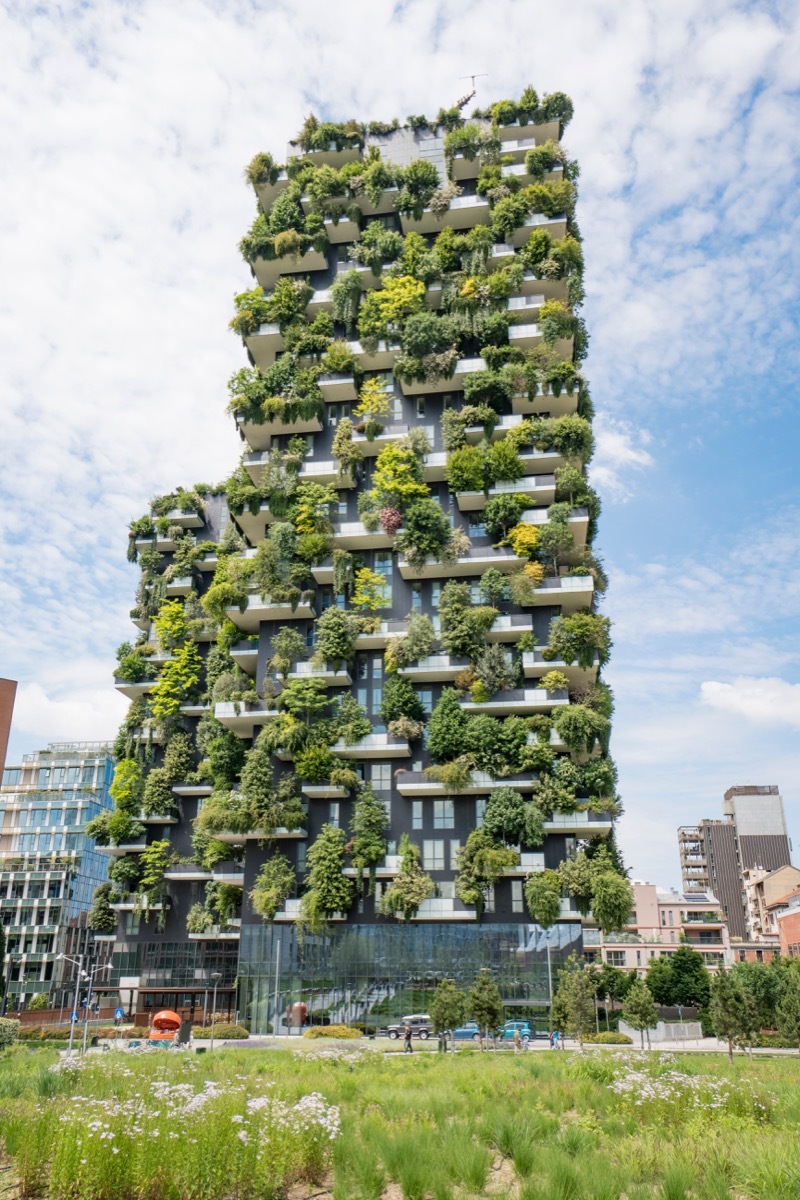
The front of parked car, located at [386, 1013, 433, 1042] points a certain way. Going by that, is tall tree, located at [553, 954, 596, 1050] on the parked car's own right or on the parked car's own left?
on the parked car's own left

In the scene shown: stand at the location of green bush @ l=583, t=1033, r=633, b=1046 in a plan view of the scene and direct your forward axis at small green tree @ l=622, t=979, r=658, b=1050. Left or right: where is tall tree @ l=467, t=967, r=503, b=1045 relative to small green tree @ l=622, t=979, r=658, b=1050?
right

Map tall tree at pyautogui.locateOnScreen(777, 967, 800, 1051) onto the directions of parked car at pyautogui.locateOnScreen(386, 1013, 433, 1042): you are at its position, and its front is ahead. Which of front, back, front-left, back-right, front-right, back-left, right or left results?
back

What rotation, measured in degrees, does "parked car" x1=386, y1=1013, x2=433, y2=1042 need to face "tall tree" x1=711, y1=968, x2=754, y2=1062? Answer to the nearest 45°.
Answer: approximately 135° to its left

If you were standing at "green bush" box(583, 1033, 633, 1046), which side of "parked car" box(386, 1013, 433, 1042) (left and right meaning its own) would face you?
back

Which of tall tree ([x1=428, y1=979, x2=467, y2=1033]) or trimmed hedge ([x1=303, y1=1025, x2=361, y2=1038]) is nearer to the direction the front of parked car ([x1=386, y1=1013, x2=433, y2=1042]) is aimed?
the trimmed hedge

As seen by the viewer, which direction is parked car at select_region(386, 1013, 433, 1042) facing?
to the viewer's left

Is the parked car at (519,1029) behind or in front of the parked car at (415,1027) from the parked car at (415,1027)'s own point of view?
behind

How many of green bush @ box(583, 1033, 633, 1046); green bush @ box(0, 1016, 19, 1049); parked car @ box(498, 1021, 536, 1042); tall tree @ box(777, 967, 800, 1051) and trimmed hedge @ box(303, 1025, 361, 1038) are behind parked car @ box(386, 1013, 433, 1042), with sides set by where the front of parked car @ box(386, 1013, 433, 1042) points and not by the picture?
3

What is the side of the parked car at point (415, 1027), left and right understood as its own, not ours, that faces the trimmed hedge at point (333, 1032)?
front

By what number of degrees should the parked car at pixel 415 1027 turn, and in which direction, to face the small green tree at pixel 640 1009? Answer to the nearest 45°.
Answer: approximately 135° to its left

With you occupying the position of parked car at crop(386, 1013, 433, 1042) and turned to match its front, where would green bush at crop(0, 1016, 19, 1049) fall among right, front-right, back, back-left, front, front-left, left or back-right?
front-left
